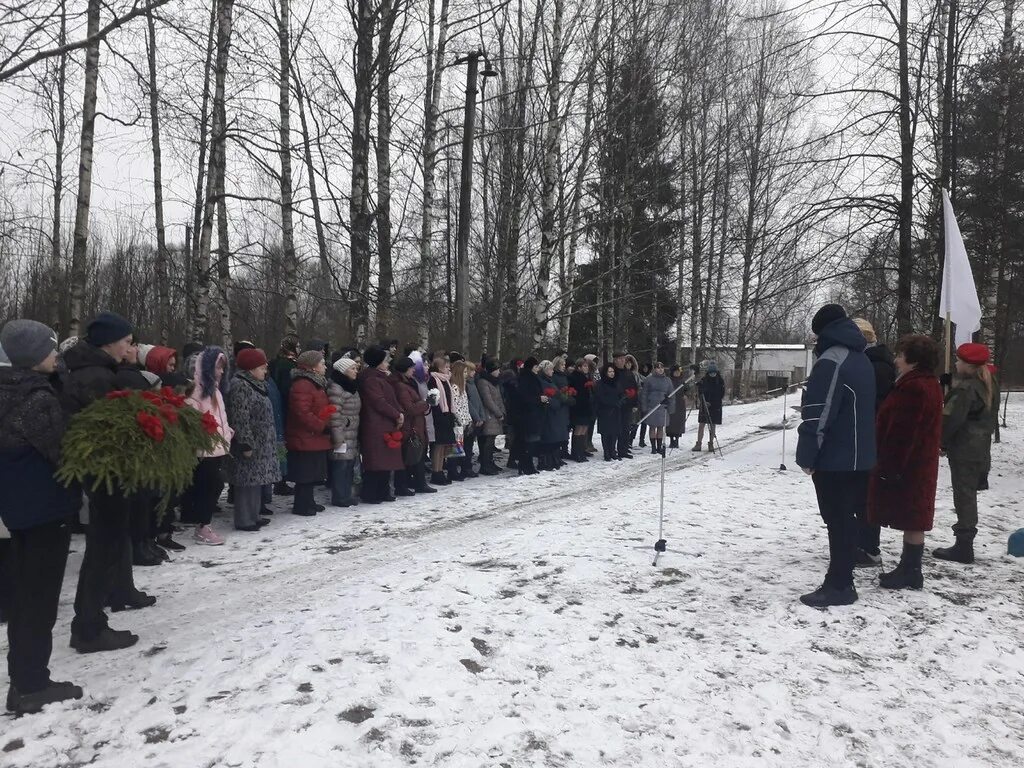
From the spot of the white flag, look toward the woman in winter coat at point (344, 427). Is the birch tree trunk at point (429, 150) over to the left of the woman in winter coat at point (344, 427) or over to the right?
right

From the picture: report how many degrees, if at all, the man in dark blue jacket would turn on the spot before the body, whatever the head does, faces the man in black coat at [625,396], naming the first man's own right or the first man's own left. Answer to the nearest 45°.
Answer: approximately 45° to the first man's own right

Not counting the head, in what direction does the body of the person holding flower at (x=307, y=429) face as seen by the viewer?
to the viewer's right

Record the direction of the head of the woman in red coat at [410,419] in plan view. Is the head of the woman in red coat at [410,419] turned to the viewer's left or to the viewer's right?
to the viewer's right

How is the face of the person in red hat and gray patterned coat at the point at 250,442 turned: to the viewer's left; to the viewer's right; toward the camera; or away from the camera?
to the viewer's right

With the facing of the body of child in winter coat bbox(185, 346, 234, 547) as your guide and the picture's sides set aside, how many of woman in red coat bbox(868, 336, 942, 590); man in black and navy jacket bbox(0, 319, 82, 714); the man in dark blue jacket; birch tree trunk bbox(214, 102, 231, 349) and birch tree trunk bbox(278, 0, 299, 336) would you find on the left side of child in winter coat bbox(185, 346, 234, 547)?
2

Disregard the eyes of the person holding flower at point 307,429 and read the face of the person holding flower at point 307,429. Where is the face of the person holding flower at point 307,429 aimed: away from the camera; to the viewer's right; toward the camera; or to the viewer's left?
to the viewer's right

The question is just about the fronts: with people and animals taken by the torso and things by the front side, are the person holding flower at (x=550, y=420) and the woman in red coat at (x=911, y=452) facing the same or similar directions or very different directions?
very different directions

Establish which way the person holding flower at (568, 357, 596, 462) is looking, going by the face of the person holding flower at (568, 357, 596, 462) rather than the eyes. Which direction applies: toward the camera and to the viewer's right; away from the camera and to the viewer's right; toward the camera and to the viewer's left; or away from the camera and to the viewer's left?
toward the camera and to the viewer's right

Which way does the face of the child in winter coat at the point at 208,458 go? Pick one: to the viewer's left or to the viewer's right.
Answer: to the viewer's right

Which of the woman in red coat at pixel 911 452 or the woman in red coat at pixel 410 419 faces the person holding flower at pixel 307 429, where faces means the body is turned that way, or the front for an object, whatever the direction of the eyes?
the woman in red coat at pixel 911 452

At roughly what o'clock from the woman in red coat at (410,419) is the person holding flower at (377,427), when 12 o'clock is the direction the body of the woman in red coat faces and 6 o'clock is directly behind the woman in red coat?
The person holding flower is roughly at 4 o'clock from the woman in red coat.

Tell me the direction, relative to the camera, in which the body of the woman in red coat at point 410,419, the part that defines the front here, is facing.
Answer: to the viewer's right

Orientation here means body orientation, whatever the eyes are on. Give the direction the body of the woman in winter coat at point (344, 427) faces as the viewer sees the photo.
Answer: to the viewer's right

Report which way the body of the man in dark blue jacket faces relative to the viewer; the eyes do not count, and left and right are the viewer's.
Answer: facing to the left of the viewer

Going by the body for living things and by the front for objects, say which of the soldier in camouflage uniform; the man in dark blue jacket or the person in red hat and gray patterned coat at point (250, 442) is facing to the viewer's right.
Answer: the person in red hat and gray patterned coat
